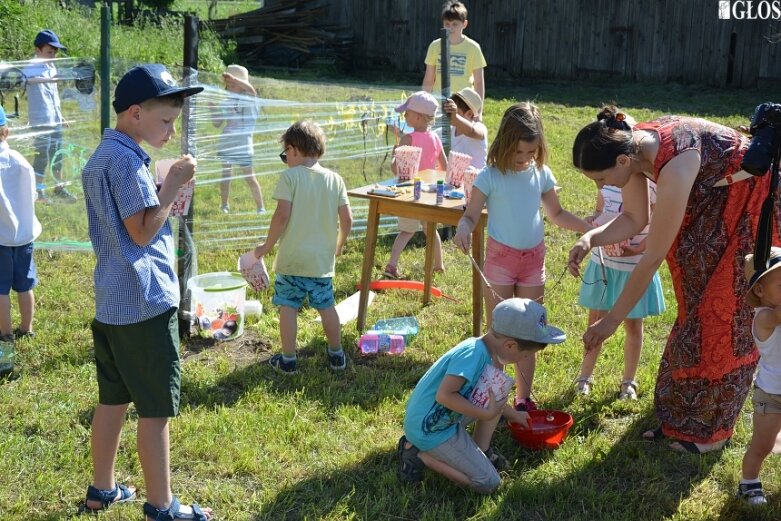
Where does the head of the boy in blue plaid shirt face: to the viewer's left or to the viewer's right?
to the viewer's right

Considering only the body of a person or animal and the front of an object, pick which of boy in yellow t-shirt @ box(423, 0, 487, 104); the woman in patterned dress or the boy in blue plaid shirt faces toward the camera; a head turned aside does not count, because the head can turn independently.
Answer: the boy in yellow t-shirt

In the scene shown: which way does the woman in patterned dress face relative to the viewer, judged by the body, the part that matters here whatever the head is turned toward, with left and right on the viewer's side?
facing to the left of the viewer

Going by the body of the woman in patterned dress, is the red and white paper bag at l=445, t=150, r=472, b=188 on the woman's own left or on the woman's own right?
on the woman's own right

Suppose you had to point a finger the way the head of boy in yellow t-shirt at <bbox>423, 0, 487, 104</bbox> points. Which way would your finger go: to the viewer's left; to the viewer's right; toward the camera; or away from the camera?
toward the camera

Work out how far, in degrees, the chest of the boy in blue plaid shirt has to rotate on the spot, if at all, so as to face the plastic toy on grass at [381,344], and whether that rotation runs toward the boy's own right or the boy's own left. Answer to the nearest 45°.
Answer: approximately 45° to the boy's own left

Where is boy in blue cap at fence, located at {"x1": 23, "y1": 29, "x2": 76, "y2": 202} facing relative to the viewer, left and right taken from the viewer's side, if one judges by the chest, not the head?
facing the viewer and to the right of the viewer

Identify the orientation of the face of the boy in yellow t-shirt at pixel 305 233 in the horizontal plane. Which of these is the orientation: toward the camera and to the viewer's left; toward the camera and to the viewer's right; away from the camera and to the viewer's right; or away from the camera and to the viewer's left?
away from the camera and to the viewer's left

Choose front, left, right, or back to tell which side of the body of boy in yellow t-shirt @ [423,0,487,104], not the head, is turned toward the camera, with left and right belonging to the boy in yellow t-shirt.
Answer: front

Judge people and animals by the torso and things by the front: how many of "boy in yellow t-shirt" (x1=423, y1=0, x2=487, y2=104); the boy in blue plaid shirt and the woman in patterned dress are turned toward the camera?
1

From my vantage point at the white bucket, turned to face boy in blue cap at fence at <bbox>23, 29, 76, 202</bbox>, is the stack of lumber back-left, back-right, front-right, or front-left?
front-right

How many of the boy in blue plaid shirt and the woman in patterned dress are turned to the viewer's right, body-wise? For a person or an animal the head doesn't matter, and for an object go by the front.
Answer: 1

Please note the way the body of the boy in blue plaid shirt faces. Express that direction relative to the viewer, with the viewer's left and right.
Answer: facing to the right of the viewer
